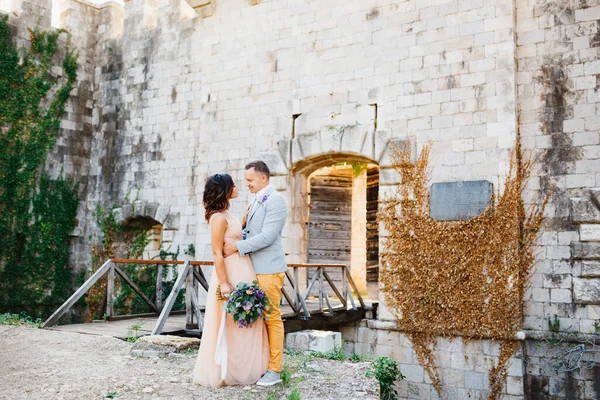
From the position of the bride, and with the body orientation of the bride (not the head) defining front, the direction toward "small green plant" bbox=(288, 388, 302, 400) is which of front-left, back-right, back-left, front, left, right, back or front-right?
front-right

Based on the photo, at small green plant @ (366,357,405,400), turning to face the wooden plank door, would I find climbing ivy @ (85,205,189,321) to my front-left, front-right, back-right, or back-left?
front-left

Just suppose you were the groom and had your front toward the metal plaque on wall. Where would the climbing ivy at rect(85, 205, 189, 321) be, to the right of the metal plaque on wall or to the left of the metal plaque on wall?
left

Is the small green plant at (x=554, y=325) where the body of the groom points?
no

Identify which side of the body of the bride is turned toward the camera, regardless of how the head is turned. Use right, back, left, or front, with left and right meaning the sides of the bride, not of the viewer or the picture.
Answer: right

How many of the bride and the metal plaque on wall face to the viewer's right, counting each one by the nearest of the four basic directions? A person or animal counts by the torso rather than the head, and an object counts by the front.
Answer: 1

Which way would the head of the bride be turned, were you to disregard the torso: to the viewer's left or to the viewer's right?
to the viewer's right

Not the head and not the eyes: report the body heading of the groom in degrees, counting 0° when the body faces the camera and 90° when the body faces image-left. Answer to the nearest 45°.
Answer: approximately 90°

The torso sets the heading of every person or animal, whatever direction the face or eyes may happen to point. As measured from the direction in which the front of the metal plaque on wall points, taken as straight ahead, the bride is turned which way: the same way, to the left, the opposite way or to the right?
to the left

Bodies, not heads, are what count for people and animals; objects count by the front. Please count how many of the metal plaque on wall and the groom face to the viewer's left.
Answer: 1

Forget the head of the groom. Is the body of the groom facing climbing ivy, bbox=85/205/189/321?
no

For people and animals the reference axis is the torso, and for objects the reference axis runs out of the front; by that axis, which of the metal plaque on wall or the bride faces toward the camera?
the metal plaque on wall

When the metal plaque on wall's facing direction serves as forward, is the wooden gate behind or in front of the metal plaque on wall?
behind

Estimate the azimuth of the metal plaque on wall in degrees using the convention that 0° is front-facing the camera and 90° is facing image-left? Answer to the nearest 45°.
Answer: approximately 0°

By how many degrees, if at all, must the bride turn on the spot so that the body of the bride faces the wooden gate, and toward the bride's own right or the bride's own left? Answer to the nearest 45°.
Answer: approximately 90° to the bride's own left

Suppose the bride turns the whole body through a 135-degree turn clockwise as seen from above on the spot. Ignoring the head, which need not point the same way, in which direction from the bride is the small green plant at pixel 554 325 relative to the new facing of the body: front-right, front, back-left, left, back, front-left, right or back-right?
back
